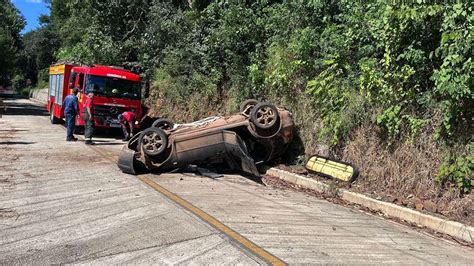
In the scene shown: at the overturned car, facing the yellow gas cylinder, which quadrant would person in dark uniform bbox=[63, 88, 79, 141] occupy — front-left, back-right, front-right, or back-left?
back-left

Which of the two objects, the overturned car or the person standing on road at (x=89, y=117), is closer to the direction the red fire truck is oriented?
the overturned car

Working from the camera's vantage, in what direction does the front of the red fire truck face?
facing the viewer and to the right of the viewer

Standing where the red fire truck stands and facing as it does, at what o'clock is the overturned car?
The overturned car is roughly at 1 o'clock from the red fire truck.

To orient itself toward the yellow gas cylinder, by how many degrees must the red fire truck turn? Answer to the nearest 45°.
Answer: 0° — it already faces it

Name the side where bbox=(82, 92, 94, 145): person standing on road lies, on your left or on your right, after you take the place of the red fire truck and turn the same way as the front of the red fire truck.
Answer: on your right

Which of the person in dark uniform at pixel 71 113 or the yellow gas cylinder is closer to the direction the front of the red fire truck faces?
the yellow gas cylinder

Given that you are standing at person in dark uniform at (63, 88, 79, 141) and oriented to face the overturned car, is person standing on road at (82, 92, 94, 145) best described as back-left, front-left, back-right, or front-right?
front-left

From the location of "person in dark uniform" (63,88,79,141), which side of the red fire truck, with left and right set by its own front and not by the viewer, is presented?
right

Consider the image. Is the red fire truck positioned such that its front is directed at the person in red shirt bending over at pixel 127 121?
yes

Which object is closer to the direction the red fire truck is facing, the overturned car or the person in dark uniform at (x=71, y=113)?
the overturned car
